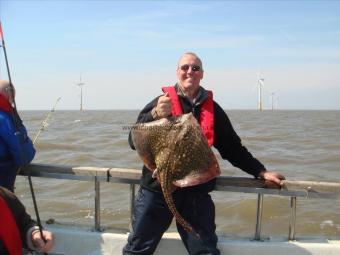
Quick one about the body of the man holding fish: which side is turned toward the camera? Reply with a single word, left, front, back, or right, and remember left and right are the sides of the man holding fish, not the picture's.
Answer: front

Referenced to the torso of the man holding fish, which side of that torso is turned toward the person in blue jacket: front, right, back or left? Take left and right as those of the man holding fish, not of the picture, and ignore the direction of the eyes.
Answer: right

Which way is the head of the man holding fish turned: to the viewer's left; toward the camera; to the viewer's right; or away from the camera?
toward the camera
